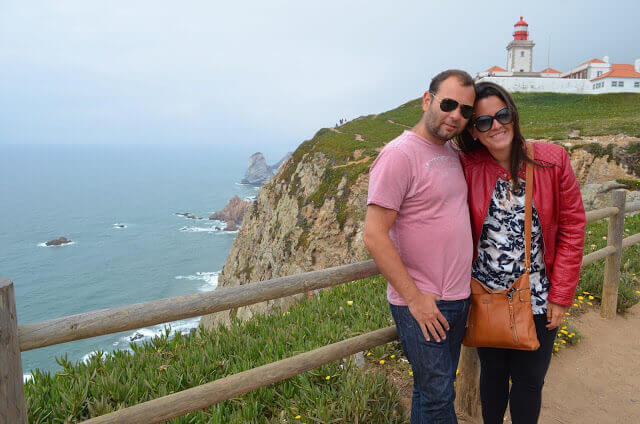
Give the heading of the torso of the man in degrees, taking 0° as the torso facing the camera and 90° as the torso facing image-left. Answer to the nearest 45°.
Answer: approximately 315°

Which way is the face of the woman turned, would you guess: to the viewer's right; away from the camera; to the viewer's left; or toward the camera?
toward the camera
